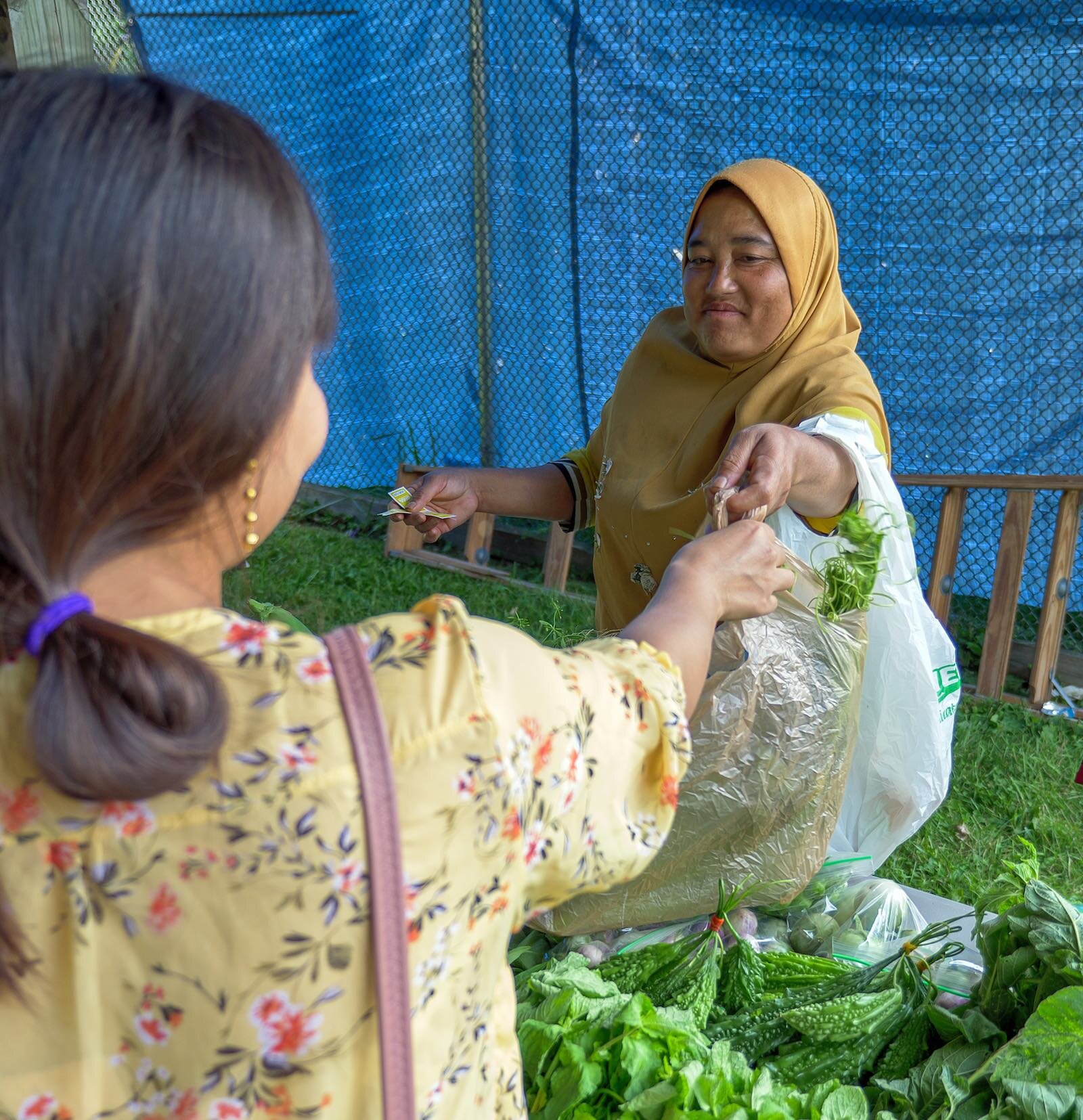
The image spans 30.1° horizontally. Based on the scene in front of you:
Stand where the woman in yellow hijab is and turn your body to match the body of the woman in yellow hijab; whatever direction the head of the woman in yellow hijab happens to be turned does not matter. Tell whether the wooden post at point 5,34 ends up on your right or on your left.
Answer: on your right

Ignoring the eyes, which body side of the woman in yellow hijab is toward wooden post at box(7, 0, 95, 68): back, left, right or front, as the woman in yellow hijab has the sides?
right

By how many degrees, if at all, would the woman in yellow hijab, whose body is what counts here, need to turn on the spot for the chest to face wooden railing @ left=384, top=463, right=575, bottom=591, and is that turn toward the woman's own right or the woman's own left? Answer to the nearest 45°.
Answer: approximately 135° to the woman's own right

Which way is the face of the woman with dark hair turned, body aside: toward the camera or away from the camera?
away from the camera

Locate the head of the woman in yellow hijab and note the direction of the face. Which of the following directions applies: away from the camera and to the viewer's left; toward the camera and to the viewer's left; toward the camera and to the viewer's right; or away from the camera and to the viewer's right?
toward the camera and to the viewer's left

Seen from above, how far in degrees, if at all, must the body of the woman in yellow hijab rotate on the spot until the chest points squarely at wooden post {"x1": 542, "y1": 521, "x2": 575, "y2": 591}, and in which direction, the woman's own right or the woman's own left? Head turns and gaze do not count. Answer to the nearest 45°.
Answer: approximately 135° to the woman's own right

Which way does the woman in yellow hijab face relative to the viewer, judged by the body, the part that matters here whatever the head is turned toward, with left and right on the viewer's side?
facing the viewer and to the left of the viewer

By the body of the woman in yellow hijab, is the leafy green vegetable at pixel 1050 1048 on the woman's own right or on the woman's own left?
on the woman's own left
